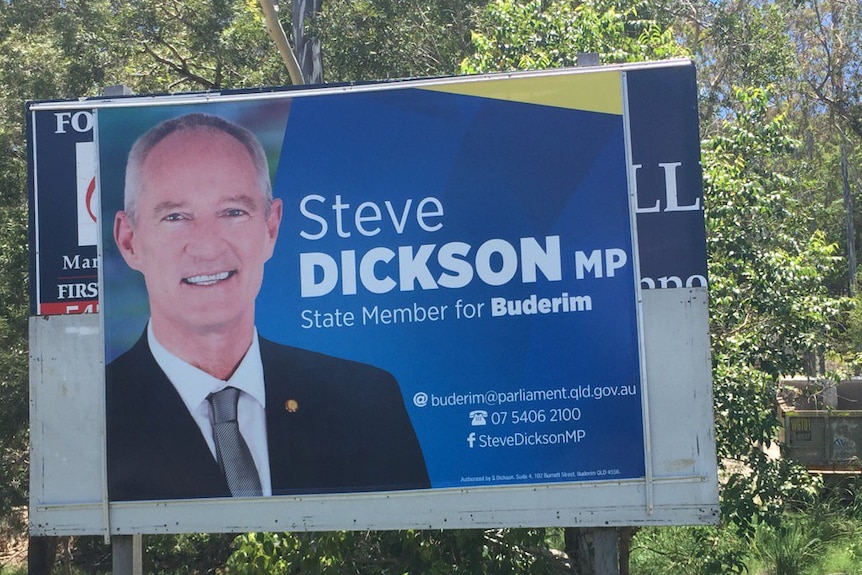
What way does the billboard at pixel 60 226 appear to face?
toward the camera
